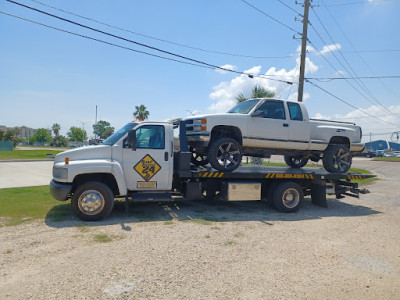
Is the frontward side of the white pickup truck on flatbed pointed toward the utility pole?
no

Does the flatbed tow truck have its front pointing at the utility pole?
no

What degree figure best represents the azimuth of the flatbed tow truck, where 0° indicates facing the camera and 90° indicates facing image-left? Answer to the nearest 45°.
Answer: approximately 90°

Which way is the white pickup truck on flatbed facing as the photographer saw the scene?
facing the viewer and to the left of the viewer
